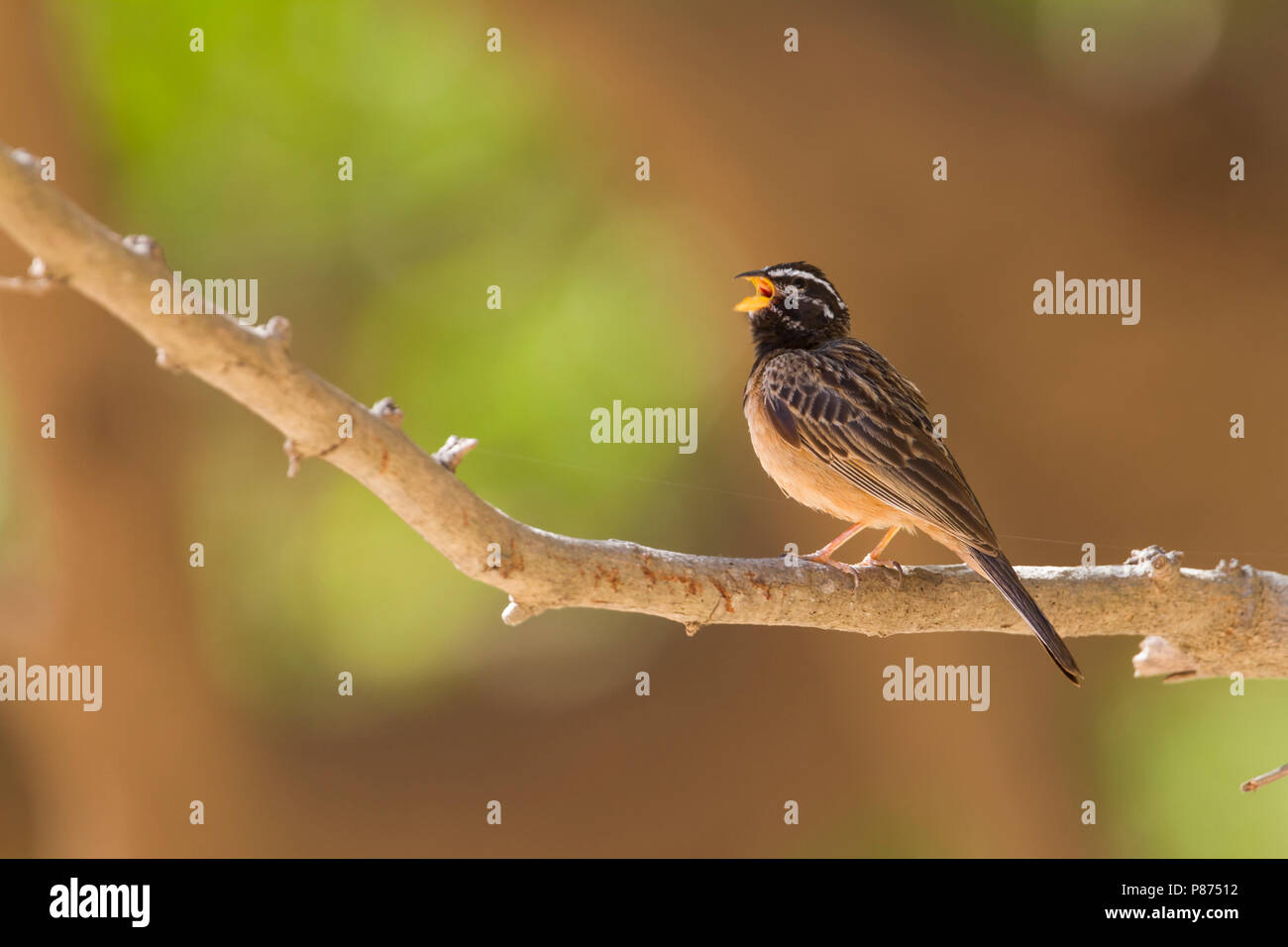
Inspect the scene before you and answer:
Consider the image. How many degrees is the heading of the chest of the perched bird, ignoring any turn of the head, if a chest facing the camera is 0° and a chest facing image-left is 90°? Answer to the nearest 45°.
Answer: approximately 90°

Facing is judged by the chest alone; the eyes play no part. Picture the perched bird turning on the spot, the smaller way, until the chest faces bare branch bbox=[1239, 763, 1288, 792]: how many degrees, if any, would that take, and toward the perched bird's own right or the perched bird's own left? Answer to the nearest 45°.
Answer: approximately 135° to the perched bird's own left
